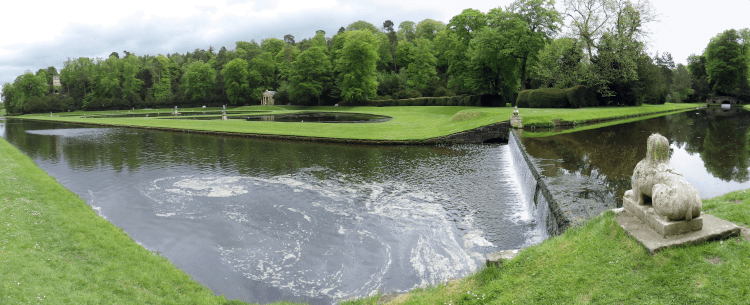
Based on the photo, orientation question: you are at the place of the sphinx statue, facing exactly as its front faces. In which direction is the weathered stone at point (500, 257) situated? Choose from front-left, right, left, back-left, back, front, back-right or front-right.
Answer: front-left

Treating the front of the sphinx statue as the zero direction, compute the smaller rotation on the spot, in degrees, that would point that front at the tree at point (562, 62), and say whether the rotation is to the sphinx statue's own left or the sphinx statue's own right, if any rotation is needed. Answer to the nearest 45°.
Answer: approximately 45° to the sphinx statue's own right

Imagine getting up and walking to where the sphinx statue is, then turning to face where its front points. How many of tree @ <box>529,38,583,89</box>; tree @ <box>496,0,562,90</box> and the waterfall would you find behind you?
0

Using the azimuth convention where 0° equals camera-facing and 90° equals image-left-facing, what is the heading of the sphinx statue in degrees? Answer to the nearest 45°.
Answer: approximately 135°

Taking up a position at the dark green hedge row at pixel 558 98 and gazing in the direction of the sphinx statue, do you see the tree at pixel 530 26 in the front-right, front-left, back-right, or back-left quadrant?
back-right

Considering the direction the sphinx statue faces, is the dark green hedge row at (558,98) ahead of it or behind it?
ahead

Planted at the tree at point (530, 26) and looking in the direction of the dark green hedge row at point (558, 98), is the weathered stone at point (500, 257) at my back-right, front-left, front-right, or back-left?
front-right

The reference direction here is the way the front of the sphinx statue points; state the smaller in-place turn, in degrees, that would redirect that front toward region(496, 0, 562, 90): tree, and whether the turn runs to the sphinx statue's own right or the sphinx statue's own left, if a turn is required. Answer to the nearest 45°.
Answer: approximately 45° to the sphinx statue's own right

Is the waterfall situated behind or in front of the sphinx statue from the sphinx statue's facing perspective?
in front
